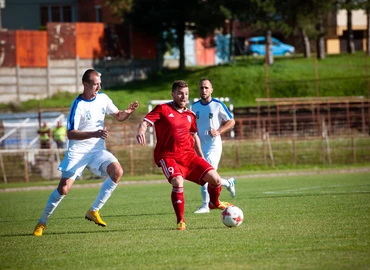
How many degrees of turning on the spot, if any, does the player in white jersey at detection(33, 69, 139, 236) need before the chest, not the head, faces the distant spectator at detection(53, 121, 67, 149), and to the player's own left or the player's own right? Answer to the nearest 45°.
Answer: approximately 135° to the player's own left

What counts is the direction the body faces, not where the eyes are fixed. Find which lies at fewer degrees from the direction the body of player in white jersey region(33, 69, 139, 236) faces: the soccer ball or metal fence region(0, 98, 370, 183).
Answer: the soccer ball

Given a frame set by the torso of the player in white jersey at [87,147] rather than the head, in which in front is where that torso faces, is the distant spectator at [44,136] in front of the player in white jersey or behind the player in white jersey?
behind

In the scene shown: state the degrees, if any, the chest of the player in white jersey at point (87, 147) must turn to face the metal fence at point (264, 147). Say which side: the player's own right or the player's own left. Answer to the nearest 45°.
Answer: approximately 135° to the player's own left

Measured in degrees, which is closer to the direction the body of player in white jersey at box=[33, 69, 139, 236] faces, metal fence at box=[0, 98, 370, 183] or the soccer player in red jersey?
the soccer player in red jersey

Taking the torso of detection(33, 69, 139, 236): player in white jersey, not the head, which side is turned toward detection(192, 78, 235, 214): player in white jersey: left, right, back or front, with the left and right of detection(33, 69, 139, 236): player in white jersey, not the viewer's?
left

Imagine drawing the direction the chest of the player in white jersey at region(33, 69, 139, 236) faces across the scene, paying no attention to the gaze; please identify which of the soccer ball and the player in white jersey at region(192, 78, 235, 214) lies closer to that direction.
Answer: the soccer ball

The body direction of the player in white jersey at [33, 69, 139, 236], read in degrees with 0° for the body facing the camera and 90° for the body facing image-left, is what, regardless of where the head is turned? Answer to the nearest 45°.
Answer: approximately 315°

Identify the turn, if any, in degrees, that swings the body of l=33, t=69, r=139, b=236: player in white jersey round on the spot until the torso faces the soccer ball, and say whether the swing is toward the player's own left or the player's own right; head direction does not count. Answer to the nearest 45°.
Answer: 0° — they already face it

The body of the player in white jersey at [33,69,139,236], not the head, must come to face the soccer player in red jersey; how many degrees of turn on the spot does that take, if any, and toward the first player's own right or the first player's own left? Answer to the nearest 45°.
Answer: approximately 45° to the first player's own left
